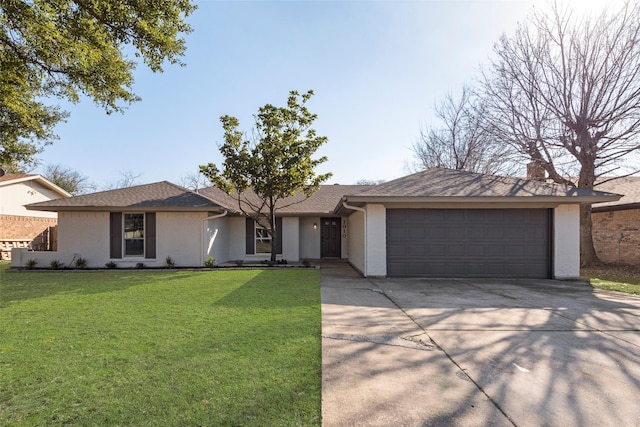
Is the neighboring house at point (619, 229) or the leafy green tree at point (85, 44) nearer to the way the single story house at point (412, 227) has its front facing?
the leafy green tree

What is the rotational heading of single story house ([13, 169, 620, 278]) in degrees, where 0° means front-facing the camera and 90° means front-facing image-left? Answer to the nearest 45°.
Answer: approximately 0°

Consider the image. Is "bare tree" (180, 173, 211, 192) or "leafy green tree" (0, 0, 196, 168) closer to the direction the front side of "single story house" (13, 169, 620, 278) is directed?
the leafy green tree

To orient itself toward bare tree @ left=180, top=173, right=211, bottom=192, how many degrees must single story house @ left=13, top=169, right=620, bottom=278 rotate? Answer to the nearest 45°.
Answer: approximately 135° to its right

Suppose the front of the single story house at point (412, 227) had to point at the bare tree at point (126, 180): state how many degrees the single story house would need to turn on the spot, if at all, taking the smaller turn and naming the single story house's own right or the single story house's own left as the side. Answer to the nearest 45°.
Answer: approximately 135° to the single story house's own right

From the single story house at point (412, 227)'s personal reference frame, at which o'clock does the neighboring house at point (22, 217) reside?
The neighboring house is roughly at 4 o'clock from the single story house.

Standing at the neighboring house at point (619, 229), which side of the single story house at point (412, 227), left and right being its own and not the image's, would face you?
left

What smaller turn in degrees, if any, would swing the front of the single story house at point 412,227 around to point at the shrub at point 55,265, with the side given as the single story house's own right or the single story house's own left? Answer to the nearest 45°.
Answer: approximately 90° to the single story house's own right

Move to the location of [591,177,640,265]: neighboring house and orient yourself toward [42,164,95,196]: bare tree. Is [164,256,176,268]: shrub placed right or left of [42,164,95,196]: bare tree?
left
